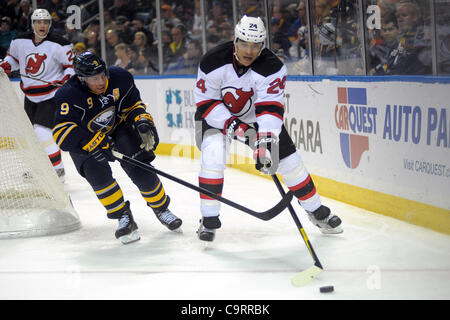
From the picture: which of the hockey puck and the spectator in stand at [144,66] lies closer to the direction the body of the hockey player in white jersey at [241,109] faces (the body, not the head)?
the hockey puck

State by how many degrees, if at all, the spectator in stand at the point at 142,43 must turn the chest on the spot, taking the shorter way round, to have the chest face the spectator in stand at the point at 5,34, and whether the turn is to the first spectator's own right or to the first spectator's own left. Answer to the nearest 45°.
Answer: approximately 90° to the first spectator's own right

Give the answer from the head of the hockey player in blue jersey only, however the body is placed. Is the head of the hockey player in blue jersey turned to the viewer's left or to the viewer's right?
to the viewer's right

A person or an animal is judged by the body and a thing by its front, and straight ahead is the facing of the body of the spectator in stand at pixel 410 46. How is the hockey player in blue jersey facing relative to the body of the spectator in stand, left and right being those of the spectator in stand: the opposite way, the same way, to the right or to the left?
to the left

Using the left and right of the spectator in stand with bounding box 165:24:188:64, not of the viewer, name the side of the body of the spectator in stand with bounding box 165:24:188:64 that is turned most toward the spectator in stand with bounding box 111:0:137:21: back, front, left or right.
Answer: right

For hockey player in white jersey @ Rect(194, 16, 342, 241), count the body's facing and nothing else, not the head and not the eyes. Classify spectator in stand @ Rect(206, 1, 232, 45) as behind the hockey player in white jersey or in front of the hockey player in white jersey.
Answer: behind

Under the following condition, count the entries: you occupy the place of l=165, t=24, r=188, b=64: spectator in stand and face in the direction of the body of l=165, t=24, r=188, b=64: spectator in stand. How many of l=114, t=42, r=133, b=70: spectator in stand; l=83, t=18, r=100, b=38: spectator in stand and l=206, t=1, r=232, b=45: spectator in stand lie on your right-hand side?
2

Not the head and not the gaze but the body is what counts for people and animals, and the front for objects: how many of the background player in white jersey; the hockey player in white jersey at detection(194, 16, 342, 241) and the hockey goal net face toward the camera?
2

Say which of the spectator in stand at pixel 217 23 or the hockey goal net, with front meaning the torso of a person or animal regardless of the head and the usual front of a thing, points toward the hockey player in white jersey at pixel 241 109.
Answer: the spectator in stand

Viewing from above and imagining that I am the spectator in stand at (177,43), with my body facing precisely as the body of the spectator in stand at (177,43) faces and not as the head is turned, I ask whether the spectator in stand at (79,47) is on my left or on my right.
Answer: on my right
